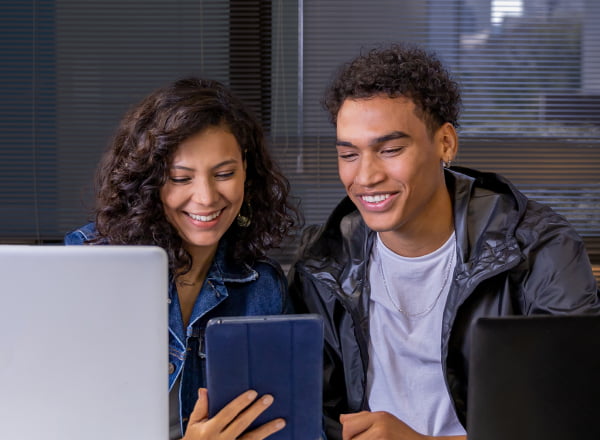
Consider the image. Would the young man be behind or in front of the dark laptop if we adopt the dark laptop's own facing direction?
in front

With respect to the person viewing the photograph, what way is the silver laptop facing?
facing away from the viewer

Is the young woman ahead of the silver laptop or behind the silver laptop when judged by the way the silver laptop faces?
ahead

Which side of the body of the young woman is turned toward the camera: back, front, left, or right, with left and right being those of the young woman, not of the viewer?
front

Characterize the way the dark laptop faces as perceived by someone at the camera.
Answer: facing away from the viewer

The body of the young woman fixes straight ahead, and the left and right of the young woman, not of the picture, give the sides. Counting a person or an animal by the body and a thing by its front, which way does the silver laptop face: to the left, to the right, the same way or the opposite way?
the opposite way

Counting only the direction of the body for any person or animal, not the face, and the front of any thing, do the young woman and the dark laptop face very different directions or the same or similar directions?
very different directions

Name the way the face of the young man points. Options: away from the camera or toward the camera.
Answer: toward the camera

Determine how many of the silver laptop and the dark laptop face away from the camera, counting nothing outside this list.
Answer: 2

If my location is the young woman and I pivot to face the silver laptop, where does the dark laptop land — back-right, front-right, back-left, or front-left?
front-left
